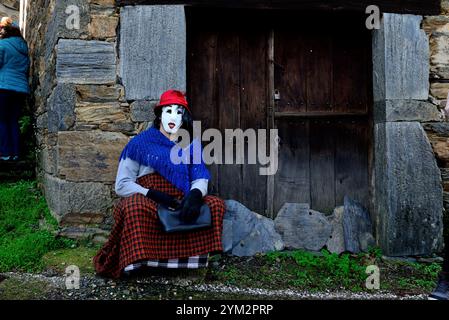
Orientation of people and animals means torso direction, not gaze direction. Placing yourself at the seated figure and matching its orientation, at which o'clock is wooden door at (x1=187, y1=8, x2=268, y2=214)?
The wooden door is roughly at 7 o'clock from the seated figure.

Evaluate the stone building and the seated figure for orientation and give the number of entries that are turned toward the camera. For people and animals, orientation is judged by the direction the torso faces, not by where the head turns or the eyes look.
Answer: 2

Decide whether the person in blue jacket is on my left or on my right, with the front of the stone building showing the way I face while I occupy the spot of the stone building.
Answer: on my right

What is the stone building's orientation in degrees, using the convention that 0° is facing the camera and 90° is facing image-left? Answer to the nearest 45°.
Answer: approximately 0°

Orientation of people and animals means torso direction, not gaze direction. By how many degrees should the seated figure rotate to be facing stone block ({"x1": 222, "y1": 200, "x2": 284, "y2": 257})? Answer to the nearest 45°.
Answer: approximately 135° to its left

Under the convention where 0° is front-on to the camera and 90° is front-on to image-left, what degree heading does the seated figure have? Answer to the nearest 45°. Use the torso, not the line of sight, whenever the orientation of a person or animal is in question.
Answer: approximately 0°
